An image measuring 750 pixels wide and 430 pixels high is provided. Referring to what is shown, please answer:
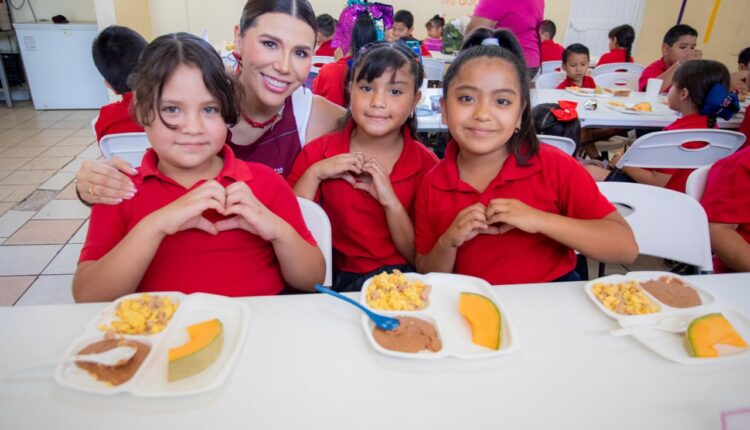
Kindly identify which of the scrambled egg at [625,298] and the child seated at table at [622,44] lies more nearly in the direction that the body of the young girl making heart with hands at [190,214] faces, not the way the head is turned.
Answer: the scrambled egg

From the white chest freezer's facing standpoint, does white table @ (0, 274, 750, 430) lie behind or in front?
in front

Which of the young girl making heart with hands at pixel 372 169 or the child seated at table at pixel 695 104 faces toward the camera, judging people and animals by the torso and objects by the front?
the young girl making heart with hands

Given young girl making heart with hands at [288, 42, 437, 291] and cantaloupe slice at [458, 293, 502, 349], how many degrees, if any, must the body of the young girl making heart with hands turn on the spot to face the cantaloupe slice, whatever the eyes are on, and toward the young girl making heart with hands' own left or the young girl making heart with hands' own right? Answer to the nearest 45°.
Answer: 0° — they already face it

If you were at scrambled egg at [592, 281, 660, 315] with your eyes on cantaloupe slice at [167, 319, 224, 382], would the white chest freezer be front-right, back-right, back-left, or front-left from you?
front-right

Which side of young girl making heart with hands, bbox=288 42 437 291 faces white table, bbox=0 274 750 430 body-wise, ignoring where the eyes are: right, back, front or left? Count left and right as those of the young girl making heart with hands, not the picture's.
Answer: front

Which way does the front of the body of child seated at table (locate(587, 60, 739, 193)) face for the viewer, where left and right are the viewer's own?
facing away from the viewer and to the left of the viewer

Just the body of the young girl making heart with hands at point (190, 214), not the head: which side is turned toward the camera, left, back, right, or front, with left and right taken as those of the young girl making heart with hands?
front

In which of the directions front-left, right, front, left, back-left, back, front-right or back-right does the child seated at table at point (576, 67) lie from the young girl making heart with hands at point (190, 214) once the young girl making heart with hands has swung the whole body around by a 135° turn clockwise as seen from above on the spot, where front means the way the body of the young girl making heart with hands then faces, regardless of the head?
right

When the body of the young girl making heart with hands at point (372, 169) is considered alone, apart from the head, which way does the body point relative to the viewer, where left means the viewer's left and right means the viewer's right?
facing the viewer

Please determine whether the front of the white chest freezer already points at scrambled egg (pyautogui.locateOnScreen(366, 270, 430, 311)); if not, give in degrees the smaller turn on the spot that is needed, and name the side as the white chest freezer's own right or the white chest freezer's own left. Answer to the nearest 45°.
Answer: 0° — it already faces it

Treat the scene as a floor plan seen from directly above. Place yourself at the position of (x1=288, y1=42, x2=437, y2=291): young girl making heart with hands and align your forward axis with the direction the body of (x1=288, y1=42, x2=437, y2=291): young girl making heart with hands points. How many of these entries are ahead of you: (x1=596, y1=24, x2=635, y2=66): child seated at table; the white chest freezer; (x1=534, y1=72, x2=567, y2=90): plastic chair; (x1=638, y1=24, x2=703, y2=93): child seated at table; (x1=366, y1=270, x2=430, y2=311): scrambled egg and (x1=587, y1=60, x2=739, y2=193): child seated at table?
1
